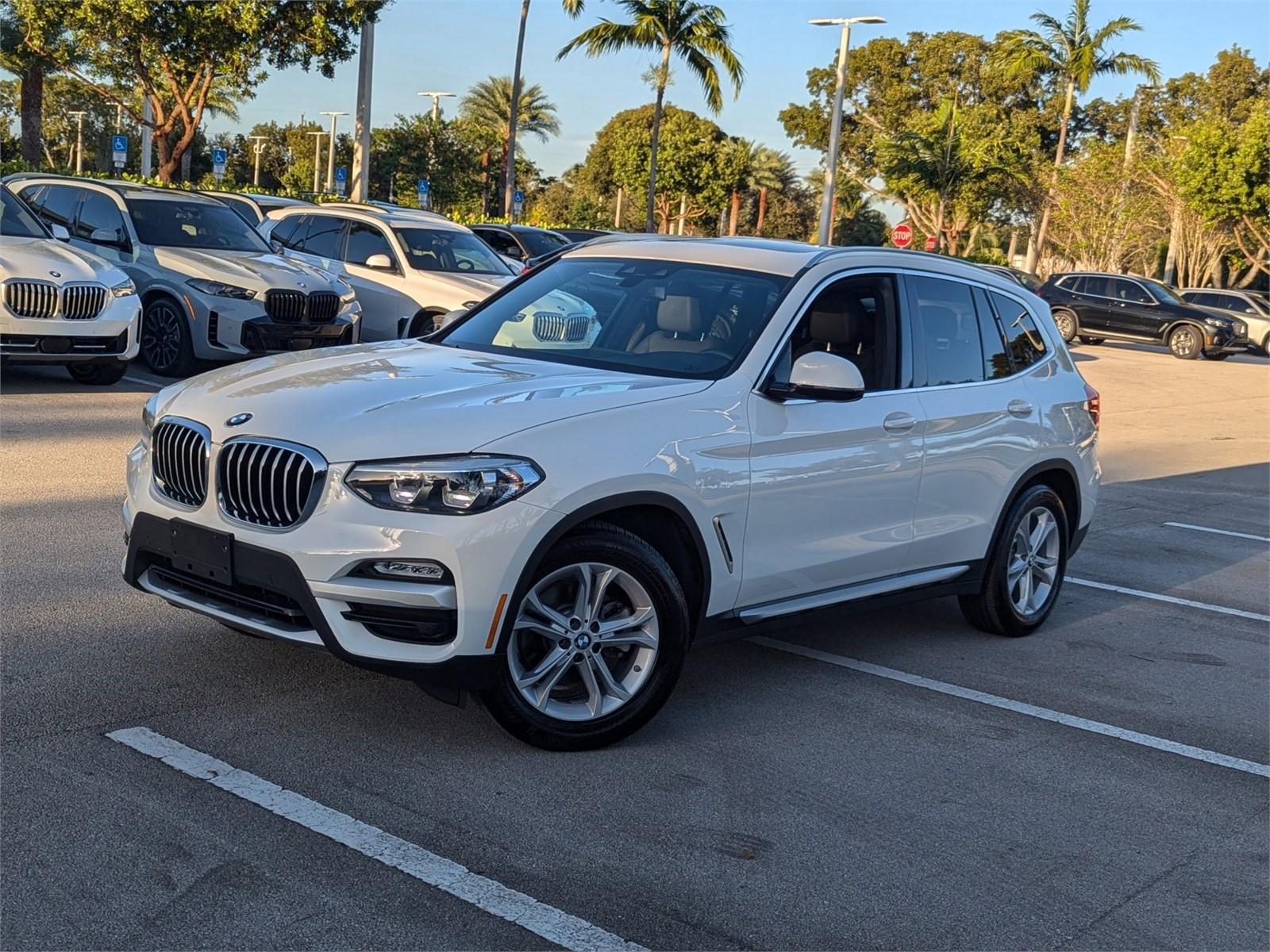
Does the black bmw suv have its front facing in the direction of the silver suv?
no

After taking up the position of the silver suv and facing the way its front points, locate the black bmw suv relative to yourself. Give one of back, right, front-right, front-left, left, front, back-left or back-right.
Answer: left

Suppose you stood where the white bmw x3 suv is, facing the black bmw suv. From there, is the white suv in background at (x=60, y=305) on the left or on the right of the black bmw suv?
left

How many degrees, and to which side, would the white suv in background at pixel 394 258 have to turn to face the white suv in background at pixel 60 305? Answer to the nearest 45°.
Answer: approximately 90° to its right

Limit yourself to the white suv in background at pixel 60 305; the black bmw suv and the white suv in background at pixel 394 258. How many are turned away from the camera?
0

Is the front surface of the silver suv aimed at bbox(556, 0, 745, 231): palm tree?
no

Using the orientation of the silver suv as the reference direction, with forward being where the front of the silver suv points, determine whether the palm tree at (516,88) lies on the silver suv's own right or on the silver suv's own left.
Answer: on the silver suv's own left

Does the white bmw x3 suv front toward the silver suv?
no

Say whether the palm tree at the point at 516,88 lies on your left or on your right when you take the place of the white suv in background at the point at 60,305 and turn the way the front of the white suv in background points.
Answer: on your left

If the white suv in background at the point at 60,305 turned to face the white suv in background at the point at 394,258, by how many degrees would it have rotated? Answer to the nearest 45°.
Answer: approximately 90° to its left

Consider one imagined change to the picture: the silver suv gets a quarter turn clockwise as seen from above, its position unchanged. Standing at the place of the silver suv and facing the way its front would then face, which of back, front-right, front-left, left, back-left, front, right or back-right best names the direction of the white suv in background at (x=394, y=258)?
back

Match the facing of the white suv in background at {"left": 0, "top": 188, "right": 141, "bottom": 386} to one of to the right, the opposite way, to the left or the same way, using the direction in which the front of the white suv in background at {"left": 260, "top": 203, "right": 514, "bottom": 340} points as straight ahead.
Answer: the same way

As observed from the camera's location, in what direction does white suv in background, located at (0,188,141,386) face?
facing the viewer and to the right of the viewer

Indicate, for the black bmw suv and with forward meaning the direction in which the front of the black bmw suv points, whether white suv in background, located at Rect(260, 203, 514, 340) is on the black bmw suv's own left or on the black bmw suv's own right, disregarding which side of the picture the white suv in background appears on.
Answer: on the black bmw suv's own right

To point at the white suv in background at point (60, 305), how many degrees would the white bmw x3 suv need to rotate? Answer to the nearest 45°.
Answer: approximately 90° to its right

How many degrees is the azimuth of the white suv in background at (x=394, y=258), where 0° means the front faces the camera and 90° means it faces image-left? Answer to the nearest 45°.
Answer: approximately 315°
